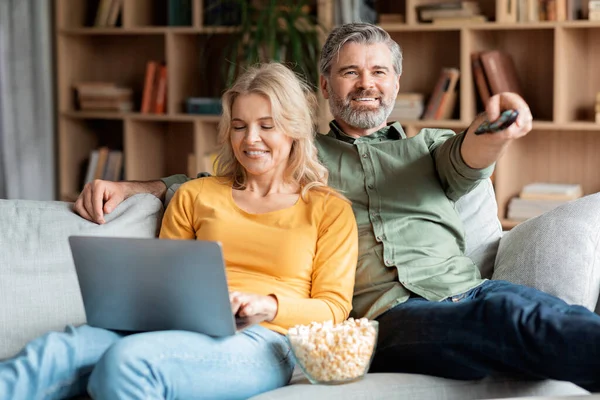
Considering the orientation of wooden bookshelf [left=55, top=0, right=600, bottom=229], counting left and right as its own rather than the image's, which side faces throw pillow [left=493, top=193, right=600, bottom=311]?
front

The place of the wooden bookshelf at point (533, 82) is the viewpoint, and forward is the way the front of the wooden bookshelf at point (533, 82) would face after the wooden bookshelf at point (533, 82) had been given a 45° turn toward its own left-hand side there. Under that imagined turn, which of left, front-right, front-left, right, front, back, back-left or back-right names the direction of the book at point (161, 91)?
back-right

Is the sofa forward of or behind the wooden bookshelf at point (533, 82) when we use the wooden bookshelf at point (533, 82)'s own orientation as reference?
forward

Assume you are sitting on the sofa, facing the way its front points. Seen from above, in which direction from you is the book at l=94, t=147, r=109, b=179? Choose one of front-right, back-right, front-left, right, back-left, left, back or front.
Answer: back

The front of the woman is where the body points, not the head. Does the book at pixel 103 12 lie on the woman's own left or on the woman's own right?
on the woman's own right

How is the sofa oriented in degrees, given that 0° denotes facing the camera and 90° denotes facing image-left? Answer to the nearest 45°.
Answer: approximately 0°

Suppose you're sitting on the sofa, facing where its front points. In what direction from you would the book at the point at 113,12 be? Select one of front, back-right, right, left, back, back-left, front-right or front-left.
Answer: back

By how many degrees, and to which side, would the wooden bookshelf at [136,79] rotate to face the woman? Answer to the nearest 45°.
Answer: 0° — it already faces them

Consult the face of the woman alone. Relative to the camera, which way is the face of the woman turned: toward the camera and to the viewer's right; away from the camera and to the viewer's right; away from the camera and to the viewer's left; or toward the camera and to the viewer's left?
toward the camera and to the viewer's left

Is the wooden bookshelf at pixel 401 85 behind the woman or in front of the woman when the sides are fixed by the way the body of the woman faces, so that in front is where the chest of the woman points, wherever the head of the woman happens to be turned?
behind

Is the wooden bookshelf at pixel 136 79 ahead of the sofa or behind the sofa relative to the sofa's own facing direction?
behind

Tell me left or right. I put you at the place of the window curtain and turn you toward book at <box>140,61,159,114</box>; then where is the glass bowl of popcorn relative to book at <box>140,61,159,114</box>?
right
